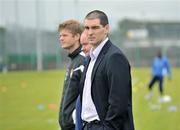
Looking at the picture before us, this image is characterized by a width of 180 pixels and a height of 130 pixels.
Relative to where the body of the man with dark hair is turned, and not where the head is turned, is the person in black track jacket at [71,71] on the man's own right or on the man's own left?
on the man's own right

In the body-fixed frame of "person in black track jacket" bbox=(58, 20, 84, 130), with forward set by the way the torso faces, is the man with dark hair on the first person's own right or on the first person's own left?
on the first person's own left

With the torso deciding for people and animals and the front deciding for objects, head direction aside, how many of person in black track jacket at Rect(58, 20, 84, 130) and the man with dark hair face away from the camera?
0

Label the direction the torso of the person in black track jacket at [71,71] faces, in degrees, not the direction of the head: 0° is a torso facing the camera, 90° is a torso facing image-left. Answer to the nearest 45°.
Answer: approximately 45°

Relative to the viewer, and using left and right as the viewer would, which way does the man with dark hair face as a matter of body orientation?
facing the viewer and to the left of the viewer

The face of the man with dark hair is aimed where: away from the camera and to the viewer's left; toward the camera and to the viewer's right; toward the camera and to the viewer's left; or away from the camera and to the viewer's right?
toward the camera and to the viewer's left
